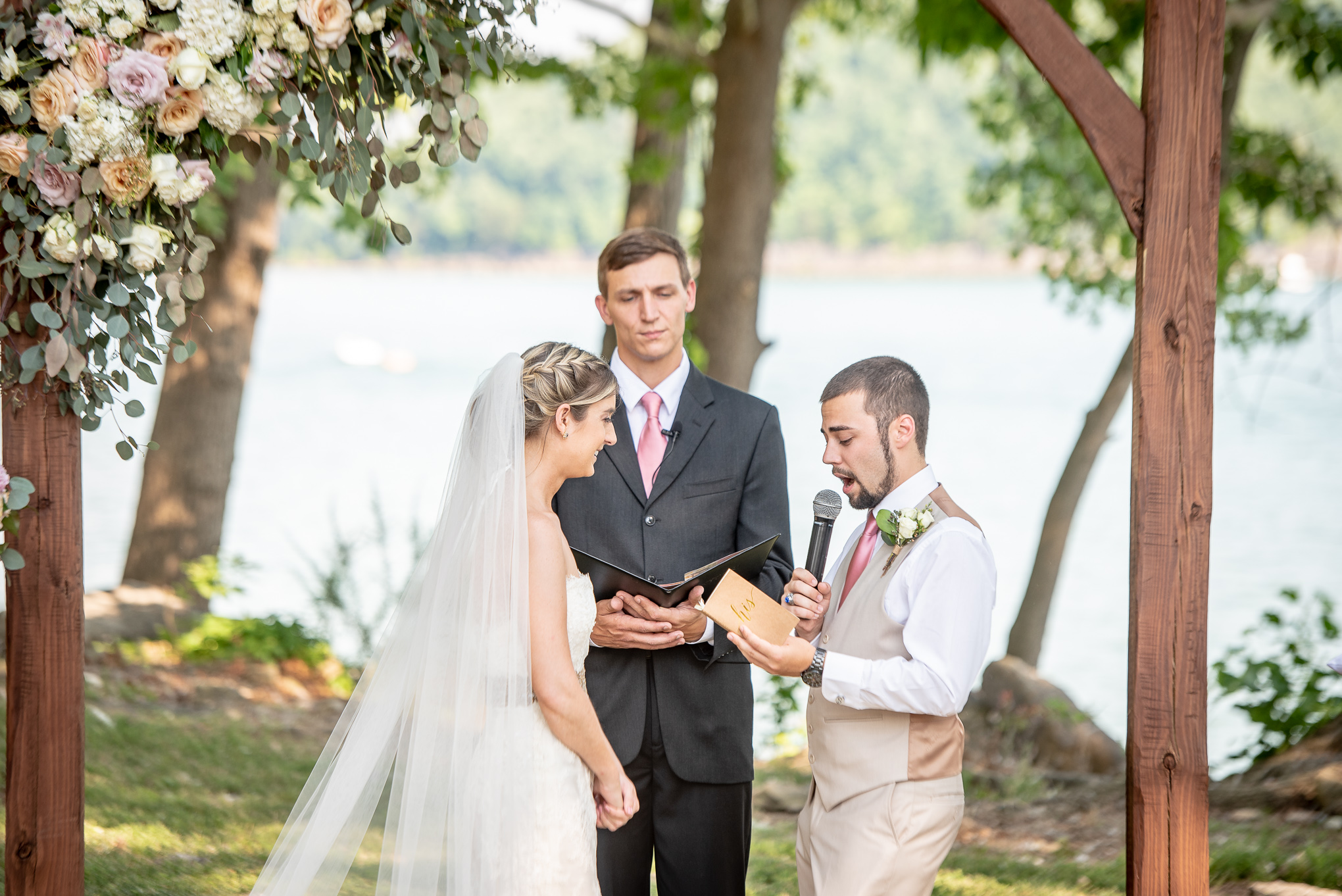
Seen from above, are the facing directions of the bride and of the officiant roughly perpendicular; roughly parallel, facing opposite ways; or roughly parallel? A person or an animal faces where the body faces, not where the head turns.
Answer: roughly perpendicular

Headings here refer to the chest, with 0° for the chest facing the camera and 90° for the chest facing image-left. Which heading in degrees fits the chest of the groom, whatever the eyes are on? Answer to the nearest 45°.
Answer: approximately 45°

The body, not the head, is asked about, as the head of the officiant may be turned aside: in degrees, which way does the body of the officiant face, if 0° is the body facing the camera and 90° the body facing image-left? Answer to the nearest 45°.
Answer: approximately 0°

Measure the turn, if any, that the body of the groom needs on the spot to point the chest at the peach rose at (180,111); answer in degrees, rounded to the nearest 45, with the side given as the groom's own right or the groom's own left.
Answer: approximately 45° to the groom's own right

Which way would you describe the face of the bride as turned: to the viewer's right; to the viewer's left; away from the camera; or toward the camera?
to the viewer's right

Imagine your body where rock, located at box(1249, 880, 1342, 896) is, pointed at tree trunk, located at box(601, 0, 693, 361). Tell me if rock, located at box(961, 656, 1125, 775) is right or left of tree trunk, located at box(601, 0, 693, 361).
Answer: right

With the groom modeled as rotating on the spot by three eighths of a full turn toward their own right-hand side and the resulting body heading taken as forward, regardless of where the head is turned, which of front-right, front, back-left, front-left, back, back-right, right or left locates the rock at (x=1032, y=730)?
front

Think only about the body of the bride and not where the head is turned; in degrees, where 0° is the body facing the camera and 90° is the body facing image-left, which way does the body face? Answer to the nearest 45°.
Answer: approximately 270°

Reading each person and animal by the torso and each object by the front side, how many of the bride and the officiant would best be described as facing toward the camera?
1

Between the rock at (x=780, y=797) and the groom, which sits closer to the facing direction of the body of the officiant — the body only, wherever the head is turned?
the groom

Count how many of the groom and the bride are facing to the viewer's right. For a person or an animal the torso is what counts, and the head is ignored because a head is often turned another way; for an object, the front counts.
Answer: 1

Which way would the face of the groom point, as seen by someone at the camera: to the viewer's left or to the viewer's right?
to the viewer's left

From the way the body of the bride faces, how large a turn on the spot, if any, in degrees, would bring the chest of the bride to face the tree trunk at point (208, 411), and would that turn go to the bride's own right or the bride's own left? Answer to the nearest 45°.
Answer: approximately 90° to the bride's own left

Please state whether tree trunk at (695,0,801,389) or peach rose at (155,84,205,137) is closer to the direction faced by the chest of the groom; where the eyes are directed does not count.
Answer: the peach rose
